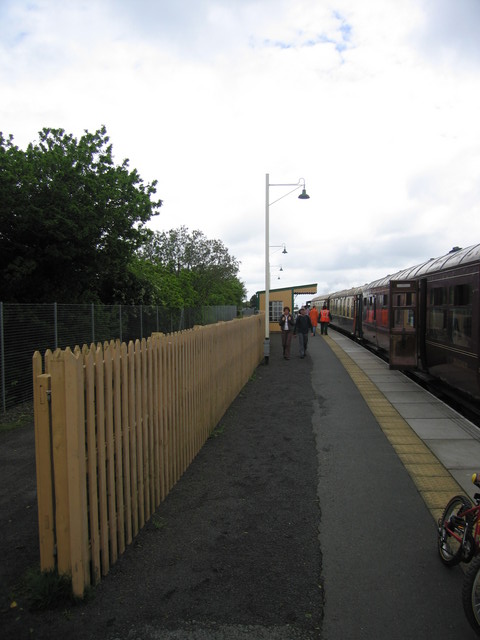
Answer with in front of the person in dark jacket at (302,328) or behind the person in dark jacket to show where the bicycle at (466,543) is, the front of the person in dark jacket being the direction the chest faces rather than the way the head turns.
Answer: in front

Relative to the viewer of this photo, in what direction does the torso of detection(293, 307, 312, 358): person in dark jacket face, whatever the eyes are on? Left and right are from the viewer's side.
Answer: facing the viewer

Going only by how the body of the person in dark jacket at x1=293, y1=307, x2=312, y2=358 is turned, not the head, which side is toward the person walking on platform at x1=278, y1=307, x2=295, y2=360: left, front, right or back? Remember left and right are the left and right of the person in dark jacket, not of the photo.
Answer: right

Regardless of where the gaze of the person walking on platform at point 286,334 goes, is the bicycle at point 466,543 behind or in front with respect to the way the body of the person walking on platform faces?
in front

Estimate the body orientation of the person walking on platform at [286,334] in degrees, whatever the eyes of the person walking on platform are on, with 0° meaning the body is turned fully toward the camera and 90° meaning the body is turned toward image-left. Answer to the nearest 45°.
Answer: approximately 0°

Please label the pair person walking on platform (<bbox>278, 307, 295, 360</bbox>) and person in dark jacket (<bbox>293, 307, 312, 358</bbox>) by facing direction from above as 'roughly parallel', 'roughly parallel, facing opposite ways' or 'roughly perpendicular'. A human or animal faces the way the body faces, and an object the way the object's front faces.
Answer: roughly parallel

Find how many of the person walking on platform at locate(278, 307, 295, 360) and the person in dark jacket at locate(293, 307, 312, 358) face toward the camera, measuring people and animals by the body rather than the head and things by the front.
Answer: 2
